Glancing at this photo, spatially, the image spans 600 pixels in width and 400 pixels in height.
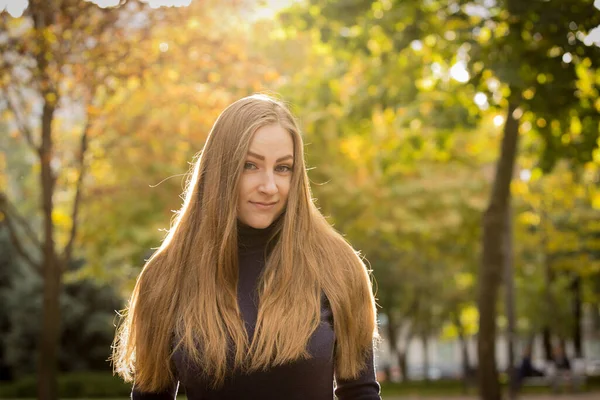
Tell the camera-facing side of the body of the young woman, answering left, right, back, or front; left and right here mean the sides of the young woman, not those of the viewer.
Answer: front

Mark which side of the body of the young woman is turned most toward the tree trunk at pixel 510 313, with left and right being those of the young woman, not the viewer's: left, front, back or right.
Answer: back

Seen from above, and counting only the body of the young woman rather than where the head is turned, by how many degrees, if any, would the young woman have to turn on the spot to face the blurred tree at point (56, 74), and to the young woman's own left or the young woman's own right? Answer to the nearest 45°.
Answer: approximately 180°

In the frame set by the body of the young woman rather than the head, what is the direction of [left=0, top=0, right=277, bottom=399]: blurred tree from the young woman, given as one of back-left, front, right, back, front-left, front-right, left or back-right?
back

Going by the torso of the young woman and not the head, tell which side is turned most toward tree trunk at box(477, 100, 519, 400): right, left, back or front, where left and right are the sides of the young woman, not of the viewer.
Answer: back

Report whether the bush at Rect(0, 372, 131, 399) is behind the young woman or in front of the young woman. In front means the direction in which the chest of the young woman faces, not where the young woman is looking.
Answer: behind
